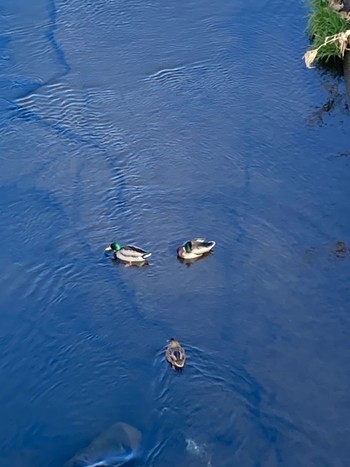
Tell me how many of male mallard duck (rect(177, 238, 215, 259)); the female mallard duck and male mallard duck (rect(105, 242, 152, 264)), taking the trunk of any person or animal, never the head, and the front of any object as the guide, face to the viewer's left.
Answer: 2

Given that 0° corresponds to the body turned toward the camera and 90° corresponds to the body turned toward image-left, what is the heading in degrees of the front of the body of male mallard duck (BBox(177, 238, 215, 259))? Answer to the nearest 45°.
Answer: approximately 90°

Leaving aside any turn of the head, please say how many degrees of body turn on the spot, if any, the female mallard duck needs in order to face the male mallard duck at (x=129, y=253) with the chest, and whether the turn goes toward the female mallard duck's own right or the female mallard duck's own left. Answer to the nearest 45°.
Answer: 0° — it already faces it

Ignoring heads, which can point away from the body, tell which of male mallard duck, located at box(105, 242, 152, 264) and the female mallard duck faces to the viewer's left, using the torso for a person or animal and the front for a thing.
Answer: the male mallard duck

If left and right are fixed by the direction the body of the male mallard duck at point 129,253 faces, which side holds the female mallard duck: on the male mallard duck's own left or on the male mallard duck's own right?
on the male mallard duck's own left

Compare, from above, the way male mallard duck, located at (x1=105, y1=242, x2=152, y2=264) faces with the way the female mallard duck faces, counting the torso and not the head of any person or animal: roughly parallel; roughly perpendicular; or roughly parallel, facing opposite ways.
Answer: roughly perpendicular

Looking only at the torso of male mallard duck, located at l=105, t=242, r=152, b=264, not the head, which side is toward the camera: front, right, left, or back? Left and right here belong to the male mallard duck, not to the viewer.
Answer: left

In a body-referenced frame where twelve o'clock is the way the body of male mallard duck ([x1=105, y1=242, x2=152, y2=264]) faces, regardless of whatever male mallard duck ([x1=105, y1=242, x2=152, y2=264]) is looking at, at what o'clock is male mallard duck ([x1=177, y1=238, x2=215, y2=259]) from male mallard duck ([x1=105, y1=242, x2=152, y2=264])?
male mallard duck ([x1=177, y1=238, x2=215, y2=259]) is roughly at 6 o'clock from male mallard duck ([x1=105, y1=242, x2=152, y2=264]).

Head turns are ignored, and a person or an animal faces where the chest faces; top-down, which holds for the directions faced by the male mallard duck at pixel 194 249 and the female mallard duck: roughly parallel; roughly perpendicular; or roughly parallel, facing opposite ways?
roughly perpendicular

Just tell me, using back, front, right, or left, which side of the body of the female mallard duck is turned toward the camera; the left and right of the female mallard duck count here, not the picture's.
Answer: back

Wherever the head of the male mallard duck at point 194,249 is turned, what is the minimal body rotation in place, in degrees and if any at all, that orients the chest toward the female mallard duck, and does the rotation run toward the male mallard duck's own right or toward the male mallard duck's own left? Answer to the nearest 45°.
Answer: approximately 90° to the male mallard duck's own left

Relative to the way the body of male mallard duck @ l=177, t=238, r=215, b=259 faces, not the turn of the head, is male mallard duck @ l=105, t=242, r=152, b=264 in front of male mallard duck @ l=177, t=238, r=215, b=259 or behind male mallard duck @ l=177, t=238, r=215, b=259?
in front

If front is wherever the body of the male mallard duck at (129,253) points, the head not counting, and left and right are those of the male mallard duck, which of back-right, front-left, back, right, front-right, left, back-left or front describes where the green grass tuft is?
back-right
